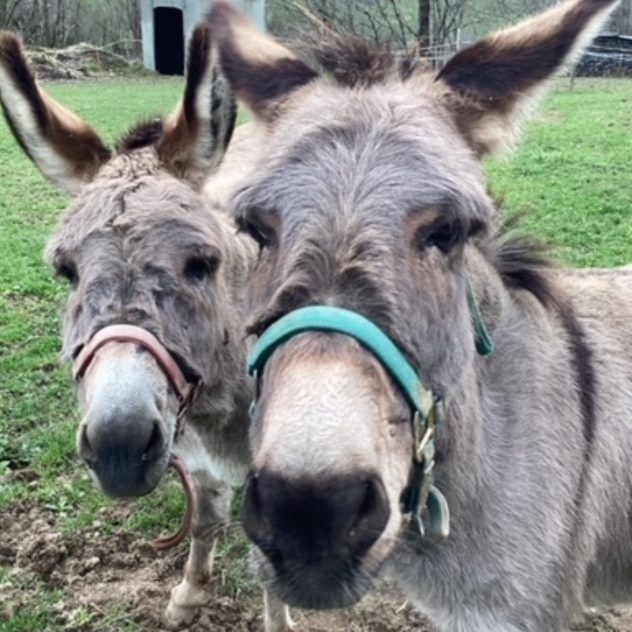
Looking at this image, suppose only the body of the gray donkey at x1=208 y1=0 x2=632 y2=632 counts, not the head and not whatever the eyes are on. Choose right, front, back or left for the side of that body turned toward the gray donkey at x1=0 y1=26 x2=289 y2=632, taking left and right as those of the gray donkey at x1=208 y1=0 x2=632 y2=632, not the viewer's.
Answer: right

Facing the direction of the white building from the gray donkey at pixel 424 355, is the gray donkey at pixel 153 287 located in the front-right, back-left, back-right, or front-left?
front-left

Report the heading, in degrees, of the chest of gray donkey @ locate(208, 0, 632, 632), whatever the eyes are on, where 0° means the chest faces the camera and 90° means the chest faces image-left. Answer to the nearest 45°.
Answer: approximately 45°

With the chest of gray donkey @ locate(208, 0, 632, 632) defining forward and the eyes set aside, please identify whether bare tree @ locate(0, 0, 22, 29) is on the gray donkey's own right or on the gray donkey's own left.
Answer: on the gray donkey's own right

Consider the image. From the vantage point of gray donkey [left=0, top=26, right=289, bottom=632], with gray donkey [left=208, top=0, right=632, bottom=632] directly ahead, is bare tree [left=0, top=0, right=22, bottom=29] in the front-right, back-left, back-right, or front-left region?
back-left

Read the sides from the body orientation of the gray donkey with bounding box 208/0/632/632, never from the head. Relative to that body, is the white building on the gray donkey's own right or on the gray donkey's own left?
on the gray donkey's own right
